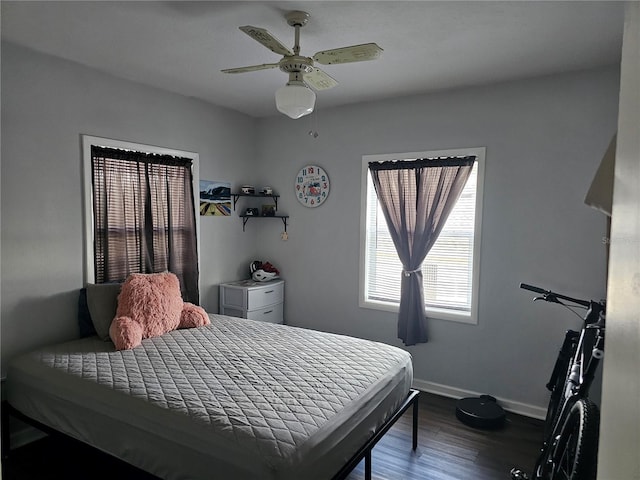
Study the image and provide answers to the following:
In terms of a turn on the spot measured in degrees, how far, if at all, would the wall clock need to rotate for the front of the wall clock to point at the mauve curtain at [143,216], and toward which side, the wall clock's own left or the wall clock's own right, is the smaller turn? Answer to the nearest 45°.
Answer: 0° — it already faces it

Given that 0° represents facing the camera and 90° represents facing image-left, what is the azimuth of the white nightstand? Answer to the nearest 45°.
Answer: approximately 315°

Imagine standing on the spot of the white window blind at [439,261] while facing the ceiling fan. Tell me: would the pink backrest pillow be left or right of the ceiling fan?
right

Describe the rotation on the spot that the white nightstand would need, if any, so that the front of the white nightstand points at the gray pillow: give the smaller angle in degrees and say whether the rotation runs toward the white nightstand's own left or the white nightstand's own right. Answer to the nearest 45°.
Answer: approximately 90° to the white nightstand's own right

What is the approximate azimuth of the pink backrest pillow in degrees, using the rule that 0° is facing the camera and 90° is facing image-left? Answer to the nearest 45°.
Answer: approximately 315°

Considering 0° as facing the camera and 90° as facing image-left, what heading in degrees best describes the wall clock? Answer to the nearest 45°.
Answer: approximately 45°
